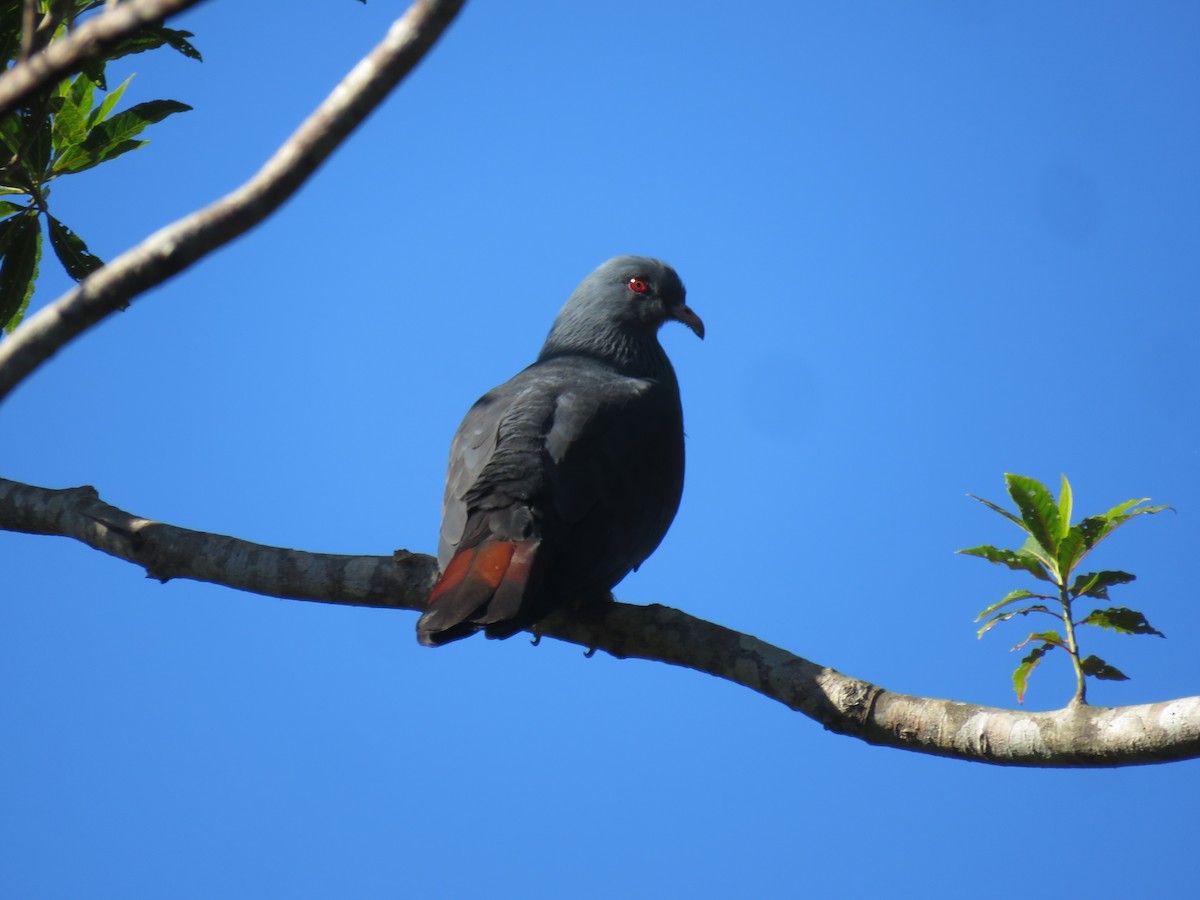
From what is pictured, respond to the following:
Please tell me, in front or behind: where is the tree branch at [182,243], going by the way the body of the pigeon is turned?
behind

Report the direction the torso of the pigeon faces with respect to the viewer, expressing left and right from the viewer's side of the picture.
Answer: facing away from the viewer and to the right of the viewer
